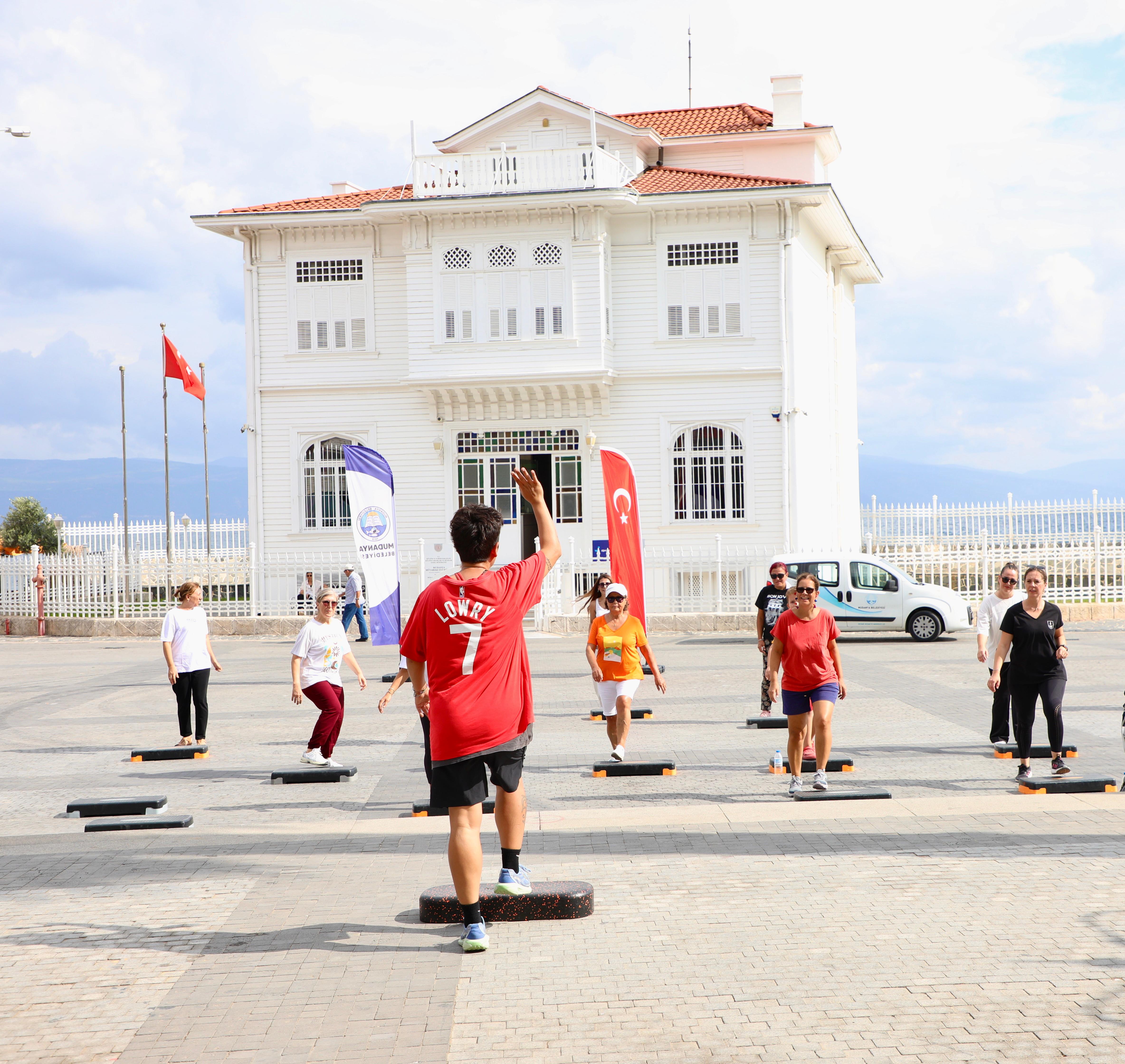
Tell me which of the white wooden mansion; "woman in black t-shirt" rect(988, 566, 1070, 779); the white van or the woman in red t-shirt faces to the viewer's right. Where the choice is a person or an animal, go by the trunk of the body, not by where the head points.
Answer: the white van

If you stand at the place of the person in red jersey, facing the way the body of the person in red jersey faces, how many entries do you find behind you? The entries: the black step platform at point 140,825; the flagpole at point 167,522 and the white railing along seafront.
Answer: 0

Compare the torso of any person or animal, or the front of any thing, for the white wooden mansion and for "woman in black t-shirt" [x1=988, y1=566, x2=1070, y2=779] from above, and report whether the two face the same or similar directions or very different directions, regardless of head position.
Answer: same or similar directions

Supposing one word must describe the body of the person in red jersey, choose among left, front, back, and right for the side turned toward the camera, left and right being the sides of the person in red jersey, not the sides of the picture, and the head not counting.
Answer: back

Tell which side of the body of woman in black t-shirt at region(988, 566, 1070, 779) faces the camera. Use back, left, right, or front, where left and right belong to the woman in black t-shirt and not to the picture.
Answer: front

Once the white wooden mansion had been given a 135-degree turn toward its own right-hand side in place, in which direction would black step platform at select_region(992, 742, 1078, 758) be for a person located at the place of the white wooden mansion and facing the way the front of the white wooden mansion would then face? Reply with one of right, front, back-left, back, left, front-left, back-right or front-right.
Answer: back-left

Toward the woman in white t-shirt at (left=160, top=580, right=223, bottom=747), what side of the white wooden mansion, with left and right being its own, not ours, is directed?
front

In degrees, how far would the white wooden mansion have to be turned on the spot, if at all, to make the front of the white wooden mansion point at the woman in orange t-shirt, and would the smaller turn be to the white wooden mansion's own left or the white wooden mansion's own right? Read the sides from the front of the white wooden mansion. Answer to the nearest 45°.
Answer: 0° — it already faces them

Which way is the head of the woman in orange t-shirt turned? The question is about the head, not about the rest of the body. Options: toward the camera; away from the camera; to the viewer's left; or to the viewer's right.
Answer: toward the camera

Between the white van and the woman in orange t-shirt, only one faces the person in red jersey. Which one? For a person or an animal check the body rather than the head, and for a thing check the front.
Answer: the woman in orange t-shirt

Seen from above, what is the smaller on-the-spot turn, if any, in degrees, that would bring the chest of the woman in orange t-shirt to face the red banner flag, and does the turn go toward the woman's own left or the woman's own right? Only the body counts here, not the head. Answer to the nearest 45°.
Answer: approximately 180°

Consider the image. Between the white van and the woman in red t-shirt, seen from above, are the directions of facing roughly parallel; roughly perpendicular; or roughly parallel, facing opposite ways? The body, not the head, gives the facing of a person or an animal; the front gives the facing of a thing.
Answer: roughly perpendicular

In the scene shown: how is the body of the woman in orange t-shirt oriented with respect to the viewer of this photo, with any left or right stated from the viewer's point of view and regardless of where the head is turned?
facing the viewer

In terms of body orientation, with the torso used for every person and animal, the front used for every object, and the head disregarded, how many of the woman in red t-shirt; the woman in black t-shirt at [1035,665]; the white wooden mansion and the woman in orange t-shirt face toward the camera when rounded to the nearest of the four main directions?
4

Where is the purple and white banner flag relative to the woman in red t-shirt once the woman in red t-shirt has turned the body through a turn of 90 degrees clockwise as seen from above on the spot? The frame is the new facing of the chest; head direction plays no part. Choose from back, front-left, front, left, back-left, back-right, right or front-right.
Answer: front-right

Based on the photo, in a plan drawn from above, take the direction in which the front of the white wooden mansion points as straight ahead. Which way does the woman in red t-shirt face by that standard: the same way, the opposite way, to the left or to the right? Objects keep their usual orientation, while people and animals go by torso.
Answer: the same way

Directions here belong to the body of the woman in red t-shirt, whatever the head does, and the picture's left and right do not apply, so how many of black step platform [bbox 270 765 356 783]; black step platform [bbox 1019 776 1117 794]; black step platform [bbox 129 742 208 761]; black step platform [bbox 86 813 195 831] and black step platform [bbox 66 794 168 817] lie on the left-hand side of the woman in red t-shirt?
1

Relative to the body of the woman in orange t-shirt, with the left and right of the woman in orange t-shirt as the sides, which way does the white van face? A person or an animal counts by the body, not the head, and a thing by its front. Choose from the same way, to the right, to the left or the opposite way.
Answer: to the left

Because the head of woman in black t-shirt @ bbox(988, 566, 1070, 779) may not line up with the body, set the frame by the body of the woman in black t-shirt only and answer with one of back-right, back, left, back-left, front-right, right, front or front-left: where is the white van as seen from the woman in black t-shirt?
back

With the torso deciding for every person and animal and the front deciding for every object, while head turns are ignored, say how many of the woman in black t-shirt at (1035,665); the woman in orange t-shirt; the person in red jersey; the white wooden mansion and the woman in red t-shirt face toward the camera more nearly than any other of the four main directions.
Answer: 4

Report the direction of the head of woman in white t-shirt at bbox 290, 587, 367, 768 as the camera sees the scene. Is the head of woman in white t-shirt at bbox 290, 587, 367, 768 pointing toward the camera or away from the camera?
toward the camera
